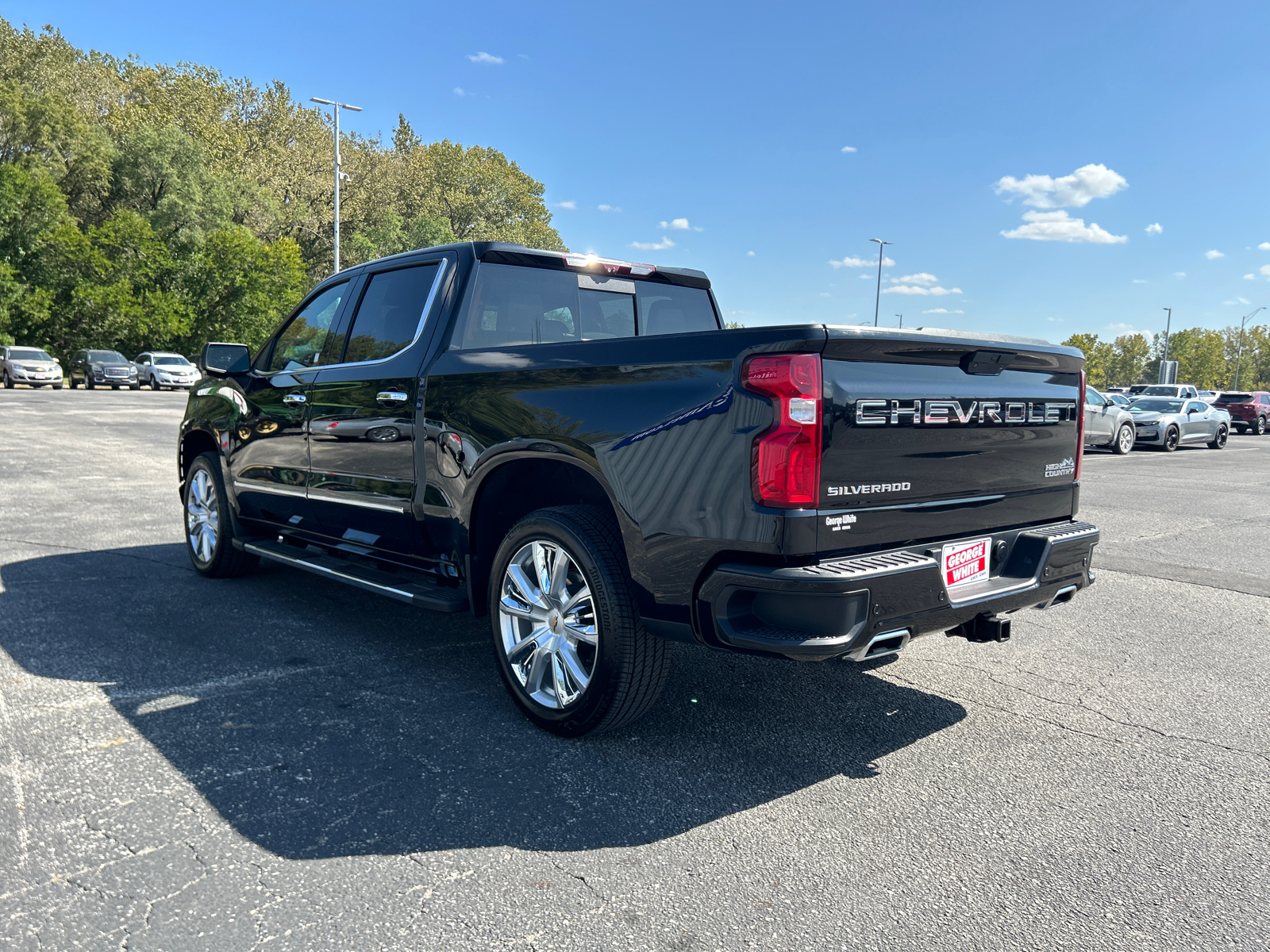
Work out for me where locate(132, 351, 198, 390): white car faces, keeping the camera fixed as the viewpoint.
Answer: facing the viewer and to the right of the viewer

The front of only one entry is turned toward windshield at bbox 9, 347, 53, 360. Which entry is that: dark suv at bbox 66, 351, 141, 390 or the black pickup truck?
the black pickup truck

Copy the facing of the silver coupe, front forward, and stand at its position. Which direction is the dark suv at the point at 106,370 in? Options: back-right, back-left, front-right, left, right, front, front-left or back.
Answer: front-right

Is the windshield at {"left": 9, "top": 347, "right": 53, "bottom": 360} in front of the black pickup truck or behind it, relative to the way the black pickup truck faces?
in front

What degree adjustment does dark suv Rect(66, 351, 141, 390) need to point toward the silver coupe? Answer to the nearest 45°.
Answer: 0° — it already faces it

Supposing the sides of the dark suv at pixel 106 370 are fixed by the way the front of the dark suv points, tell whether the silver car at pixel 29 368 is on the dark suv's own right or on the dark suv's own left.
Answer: on the dark suv's own right

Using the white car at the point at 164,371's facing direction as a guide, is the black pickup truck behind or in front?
in front

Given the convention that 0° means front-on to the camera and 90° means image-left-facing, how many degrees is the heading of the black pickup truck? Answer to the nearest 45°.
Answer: approximately 135°

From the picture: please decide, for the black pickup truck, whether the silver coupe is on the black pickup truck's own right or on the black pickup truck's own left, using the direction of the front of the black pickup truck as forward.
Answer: on the black pickup truck's own right

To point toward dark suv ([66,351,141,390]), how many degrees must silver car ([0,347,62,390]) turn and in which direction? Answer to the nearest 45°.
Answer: approximately 90° to its left

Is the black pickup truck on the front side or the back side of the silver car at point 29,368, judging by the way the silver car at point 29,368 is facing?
on the front side

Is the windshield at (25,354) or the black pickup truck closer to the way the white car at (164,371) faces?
the black pickup truck

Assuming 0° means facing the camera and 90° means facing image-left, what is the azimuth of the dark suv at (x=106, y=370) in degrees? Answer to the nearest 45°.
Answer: approximately 315°

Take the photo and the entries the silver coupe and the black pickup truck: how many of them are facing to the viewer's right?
0
